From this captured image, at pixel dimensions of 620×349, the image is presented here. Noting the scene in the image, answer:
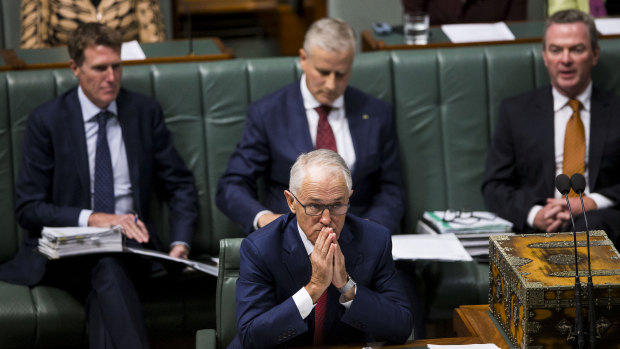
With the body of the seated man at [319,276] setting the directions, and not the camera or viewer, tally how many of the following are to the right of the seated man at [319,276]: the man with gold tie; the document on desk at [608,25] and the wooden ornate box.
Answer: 0

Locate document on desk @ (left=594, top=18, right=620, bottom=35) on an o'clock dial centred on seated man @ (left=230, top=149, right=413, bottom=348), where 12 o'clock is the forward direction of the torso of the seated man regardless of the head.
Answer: The document on desk is roughly at 7 o'clock from the seated man.

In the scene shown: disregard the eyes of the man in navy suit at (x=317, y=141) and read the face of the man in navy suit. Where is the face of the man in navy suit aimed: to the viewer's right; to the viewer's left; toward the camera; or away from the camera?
toward the camera

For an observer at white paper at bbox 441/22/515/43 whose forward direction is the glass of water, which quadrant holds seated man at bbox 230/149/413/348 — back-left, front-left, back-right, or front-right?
front-left

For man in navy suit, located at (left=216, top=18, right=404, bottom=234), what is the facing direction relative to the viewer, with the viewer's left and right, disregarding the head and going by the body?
facing the viewer

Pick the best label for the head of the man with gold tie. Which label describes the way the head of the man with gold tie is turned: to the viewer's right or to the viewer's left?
to the viewer's left

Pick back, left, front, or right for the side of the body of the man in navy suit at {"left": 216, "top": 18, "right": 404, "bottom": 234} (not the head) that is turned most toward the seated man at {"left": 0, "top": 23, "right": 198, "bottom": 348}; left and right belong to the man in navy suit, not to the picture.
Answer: right

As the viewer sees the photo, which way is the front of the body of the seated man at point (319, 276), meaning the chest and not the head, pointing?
toward the camera

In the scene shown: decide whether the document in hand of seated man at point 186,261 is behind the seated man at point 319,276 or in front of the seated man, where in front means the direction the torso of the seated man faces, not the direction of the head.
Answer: behind

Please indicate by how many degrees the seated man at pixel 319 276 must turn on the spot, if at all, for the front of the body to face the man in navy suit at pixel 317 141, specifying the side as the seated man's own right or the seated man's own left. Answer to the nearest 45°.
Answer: approximately 180°

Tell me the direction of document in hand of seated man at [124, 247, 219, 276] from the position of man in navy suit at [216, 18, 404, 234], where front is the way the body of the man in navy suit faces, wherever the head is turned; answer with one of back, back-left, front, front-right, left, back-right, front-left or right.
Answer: front-right

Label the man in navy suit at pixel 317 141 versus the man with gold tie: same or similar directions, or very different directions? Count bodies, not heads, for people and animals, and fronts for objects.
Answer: same or similar directions

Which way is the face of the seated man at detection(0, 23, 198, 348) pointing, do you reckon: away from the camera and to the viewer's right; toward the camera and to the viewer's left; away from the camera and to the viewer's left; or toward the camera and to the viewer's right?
toward the camera and to the viewer's right

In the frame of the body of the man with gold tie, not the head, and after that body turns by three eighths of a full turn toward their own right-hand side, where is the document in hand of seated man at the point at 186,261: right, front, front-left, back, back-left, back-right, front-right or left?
left

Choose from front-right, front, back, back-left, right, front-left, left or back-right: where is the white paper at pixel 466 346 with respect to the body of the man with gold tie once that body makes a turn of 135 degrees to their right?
back-left

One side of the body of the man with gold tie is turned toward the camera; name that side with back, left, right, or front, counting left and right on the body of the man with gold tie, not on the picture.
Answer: front
